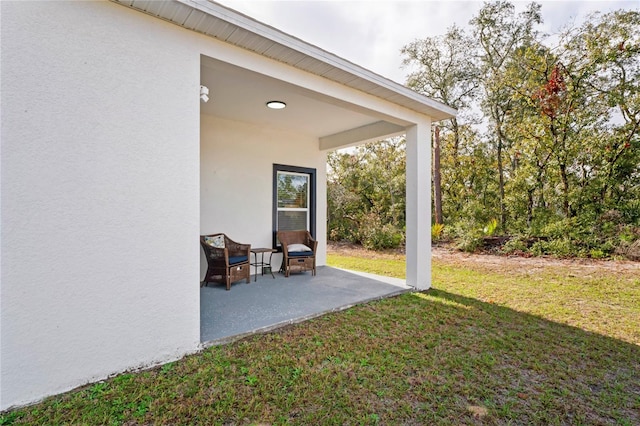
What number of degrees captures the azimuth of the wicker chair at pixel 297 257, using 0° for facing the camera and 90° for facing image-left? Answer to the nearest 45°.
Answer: approximately 0°

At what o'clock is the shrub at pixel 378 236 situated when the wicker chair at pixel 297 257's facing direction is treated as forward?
The shrub is roughly at 7 o'clock from the wicker chair.

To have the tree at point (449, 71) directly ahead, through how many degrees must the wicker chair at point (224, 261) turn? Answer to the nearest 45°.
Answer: approximately 90° to its left

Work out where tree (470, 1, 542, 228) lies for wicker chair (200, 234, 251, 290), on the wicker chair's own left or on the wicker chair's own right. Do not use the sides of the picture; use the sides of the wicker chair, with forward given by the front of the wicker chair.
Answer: on the wicker chair's own left

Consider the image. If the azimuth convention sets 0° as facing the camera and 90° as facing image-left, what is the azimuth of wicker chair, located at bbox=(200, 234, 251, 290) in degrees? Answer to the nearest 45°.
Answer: approximately 315°
